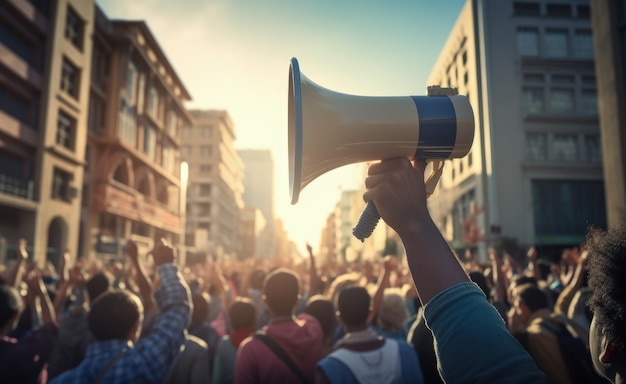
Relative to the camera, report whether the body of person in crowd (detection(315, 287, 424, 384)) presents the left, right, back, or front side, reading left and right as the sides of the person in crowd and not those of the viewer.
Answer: back

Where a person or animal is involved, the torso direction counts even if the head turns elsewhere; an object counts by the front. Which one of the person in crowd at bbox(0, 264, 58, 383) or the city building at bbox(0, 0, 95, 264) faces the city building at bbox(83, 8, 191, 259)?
the person in crowd

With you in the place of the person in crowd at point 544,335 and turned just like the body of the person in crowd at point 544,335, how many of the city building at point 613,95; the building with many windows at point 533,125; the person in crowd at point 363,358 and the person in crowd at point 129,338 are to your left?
2

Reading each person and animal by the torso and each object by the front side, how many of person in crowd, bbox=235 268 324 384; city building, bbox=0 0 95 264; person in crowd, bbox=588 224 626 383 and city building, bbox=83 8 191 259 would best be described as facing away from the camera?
2

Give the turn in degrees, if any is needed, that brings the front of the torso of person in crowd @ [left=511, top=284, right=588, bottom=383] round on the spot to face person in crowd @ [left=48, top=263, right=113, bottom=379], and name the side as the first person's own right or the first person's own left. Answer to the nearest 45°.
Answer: approximately 45° to the first person's own left

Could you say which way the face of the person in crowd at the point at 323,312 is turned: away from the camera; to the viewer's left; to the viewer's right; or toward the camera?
away from the camera

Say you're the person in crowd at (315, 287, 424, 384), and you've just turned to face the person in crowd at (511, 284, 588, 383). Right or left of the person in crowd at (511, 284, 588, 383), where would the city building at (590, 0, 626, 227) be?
left

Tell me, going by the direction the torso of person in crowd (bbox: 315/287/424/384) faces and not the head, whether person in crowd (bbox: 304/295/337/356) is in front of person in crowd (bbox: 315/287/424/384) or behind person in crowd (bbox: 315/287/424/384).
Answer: in front

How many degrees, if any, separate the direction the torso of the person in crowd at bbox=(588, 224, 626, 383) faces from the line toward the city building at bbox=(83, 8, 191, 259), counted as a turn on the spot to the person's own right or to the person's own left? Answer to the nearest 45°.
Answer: approximately 45° to the person's own left

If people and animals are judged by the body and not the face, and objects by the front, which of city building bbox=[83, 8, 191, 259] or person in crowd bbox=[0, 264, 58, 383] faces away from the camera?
the person in crowd

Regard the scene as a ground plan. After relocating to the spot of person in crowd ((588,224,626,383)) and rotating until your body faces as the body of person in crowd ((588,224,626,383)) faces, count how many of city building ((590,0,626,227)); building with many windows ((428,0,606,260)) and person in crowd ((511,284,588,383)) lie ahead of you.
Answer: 3

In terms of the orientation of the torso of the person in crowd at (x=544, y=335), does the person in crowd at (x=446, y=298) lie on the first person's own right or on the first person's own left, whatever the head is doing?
on the first person's own left

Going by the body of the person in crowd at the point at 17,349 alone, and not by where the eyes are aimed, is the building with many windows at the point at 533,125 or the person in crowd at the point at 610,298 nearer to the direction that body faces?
the building with many windows

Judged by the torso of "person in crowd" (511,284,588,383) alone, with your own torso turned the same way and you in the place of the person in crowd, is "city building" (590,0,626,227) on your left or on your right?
on your right

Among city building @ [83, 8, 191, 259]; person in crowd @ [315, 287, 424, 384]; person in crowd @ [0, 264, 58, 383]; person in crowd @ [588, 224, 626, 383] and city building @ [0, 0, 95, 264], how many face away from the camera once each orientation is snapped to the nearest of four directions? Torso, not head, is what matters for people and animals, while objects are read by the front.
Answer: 3

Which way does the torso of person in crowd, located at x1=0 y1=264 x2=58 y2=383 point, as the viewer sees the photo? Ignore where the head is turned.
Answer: away from the camera

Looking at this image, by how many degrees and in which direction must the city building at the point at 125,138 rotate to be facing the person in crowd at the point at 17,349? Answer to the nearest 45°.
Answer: approximately 45° to its right

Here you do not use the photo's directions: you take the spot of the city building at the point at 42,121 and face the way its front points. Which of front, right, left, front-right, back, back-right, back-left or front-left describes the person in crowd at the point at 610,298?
front-right

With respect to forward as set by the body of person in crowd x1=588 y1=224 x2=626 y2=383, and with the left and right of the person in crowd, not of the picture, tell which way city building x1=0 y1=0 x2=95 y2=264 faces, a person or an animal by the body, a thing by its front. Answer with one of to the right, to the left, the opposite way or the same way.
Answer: to the right

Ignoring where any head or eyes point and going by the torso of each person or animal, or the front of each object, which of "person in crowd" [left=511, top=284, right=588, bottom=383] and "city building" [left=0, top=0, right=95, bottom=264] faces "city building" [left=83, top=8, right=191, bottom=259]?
the person in crowd
